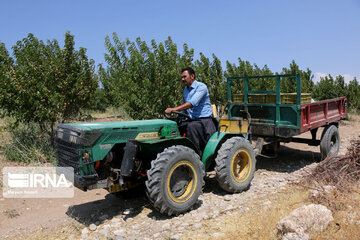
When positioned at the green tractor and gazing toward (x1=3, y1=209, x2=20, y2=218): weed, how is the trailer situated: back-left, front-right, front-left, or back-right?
back-right

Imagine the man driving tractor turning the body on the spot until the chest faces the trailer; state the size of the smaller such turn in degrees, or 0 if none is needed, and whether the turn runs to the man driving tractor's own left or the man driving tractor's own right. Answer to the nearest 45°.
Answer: approximately 135° to the man driving tractor's own right

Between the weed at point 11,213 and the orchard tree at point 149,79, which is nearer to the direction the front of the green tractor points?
the weed

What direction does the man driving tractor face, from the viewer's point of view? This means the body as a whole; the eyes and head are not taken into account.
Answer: to the viewer's left

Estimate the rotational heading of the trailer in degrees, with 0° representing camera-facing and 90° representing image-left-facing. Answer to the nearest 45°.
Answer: approximately 45°

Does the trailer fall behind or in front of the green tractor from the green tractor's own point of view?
behind

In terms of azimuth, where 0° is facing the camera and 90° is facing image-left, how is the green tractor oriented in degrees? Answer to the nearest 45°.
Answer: approximately 45°
